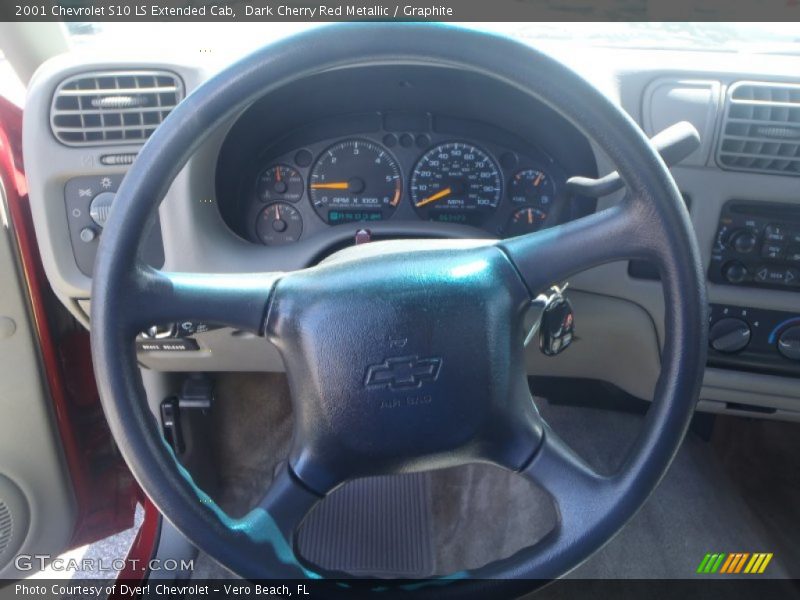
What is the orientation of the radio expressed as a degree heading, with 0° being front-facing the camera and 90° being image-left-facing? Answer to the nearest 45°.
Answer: approximately 0°
